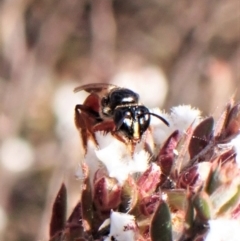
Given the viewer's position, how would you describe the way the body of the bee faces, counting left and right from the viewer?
facing the viewer and to the right of the viewer
